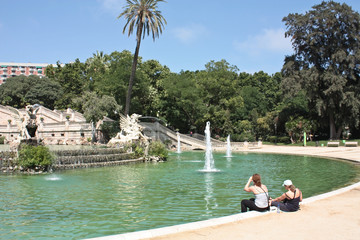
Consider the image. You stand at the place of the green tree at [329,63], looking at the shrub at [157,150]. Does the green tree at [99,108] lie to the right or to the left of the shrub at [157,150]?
right

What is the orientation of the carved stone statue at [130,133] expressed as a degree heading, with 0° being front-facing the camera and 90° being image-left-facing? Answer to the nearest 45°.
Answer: approximately 270°

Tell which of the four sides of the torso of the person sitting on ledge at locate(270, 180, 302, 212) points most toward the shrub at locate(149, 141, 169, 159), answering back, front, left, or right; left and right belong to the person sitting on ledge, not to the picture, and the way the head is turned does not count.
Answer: front

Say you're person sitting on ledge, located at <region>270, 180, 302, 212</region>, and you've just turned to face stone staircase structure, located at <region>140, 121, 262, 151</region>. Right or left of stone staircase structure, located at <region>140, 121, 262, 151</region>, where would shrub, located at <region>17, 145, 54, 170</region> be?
left

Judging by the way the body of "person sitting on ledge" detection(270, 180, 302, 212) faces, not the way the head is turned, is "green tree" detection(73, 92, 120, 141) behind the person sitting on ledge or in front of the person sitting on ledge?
in front

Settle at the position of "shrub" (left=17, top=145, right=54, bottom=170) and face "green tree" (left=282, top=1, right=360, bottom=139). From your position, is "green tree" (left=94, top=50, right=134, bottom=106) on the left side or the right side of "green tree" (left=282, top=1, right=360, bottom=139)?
left

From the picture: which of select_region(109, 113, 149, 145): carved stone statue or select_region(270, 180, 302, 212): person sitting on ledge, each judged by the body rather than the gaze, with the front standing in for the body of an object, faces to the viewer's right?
the carved stone statue

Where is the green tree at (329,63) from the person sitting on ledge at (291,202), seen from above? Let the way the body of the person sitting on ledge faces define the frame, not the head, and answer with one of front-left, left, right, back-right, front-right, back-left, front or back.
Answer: front-right

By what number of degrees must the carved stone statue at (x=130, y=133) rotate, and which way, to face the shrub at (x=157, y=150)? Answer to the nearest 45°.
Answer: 0° — it already faces it

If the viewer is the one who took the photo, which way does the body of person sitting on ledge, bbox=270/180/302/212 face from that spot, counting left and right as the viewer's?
facing away from the viewer and to the left of the viewer

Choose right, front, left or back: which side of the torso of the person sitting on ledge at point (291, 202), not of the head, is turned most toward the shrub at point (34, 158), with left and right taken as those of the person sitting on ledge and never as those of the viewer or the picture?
front
